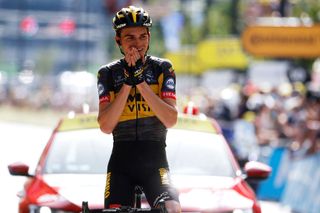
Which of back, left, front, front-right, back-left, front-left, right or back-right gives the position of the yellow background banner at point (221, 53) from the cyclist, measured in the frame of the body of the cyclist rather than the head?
back

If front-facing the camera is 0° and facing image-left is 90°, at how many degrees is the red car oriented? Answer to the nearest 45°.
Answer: approximately 0°

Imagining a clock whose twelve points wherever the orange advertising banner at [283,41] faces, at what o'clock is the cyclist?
The cyclist is roughly at 12 o'clock from the orange advertising banner.

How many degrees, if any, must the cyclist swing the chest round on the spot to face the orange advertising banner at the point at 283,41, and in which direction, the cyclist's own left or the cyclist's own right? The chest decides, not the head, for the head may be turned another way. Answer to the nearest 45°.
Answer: approximately 180°

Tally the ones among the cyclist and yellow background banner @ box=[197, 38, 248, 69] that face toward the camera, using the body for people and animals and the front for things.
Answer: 2

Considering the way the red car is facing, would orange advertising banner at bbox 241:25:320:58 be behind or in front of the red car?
behind

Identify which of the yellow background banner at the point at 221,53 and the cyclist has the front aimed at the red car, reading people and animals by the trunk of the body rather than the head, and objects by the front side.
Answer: the yellow background banner
